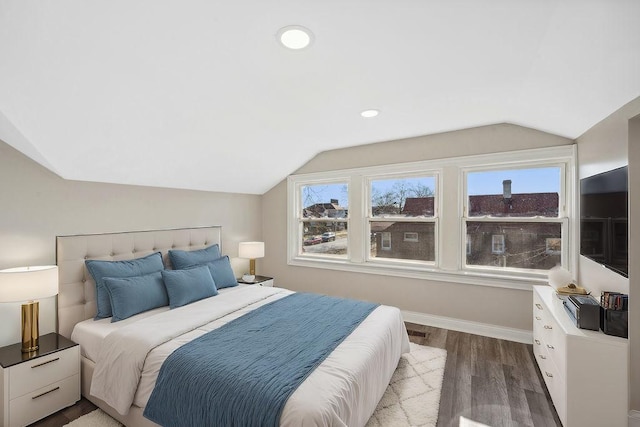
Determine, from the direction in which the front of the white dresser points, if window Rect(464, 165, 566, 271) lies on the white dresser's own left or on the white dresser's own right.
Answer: on the white dresser's own right

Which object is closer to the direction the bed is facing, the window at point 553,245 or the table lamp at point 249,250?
the window

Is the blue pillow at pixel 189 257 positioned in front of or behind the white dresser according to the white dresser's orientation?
in front

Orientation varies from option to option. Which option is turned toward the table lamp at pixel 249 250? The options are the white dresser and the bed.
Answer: the white dresser

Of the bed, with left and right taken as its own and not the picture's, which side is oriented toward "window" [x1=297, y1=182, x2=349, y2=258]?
left

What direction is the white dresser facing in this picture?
to the viewer's left

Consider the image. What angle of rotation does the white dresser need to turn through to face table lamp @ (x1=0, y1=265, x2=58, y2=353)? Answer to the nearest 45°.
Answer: approximately 45° to its left

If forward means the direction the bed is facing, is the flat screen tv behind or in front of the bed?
in front

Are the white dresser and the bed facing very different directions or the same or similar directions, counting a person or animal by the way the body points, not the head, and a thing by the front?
very different directions

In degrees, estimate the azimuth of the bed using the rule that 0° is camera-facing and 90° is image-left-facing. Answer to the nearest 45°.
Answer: approximately 315°

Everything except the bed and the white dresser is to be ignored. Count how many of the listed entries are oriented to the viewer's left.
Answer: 1
